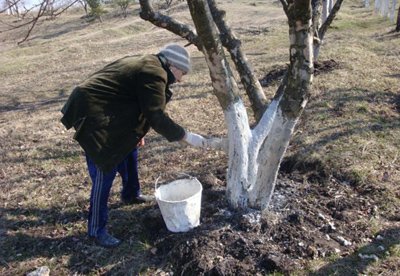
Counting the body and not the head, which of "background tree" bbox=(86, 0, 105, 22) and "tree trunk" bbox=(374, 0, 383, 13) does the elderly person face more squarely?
the tree trunk

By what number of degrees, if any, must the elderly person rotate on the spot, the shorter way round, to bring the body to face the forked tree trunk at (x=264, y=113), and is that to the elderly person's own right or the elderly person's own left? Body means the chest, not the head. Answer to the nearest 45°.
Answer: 0° — they already face it

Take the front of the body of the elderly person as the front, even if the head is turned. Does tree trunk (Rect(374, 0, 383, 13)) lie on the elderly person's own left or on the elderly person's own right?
on the elderly person's own left

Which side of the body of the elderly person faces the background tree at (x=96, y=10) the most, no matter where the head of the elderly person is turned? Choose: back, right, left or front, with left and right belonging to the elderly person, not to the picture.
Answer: left

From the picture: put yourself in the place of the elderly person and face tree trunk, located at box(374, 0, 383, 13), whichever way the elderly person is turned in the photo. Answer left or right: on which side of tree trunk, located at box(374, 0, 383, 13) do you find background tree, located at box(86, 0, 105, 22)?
left

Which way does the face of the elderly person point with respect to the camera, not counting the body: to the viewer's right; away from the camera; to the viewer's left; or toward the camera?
to the viewer's right

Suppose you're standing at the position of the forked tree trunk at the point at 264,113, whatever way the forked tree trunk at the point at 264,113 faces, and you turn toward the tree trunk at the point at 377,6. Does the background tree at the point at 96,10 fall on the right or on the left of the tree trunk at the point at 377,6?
left

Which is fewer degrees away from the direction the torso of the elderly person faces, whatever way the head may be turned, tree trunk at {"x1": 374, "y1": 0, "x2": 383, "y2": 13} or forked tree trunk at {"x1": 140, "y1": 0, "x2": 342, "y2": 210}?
the forked tree trunk

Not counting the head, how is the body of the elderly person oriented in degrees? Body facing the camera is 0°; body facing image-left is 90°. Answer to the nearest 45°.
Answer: approximately 270°
